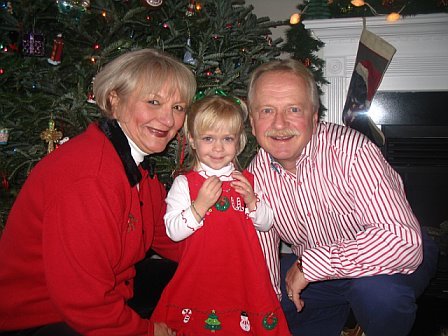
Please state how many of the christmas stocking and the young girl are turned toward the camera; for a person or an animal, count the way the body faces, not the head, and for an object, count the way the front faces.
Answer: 2

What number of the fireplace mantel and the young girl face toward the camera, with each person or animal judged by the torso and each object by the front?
2

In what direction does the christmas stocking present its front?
toward the camera

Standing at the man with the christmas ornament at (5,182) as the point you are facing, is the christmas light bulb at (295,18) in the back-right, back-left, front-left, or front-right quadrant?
front-right

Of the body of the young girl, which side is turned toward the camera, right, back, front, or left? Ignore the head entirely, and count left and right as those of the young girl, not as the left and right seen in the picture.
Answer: front

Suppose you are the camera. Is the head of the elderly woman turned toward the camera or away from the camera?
toward the camera

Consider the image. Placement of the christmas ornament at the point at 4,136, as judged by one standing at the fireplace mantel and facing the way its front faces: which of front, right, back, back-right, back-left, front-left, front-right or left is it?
front-right

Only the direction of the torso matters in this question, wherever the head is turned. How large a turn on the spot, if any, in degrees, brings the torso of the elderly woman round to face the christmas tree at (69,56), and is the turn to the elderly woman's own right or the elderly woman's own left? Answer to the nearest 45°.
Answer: approximately 135° to the elderly woman's own left

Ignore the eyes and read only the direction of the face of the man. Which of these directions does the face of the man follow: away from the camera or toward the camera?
toward the camera

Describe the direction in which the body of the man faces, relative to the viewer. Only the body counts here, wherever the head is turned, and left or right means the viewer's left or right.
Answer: facing the viewer and to the left of the viewer

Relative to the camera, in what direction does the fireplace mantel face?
facing the viewer

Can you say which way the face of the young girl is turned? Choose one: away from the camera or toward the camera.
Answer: toward the camera
